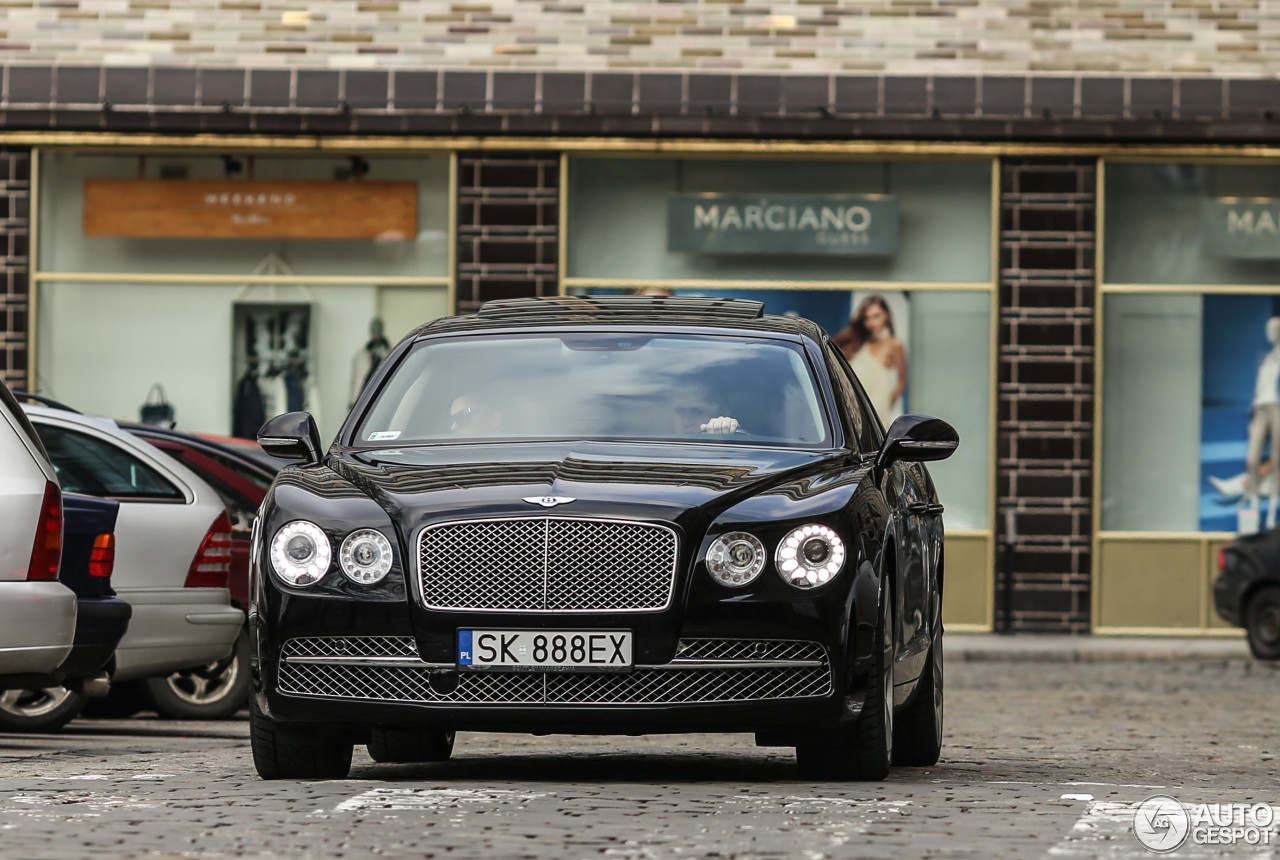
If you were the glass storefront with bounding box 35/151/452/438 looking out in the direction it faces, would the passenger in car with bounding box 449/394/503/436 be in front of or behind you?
in front

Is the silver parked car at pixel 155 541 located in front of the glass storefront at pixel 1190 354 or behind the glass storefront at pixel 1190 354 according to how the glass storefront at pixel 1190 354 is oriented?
in front

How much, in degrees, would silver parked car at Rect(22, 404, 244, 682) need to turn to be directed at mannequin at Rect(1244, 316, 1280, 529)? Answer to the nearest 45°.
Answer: approximately 135° to its right

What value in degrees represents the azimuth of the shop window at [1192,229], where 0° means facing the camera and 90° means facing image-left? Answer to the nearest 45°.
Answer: approximately 0°

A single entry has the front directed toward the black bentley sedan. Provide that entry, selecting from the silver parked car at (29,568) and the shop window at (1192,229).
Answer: the shop window

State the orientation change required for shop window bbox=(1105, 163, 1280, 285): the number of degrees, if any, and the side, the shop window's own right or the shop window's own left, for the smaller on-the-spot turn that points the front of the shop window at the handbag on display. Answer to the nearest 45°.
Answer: approximately 90° to the shop window's own right
